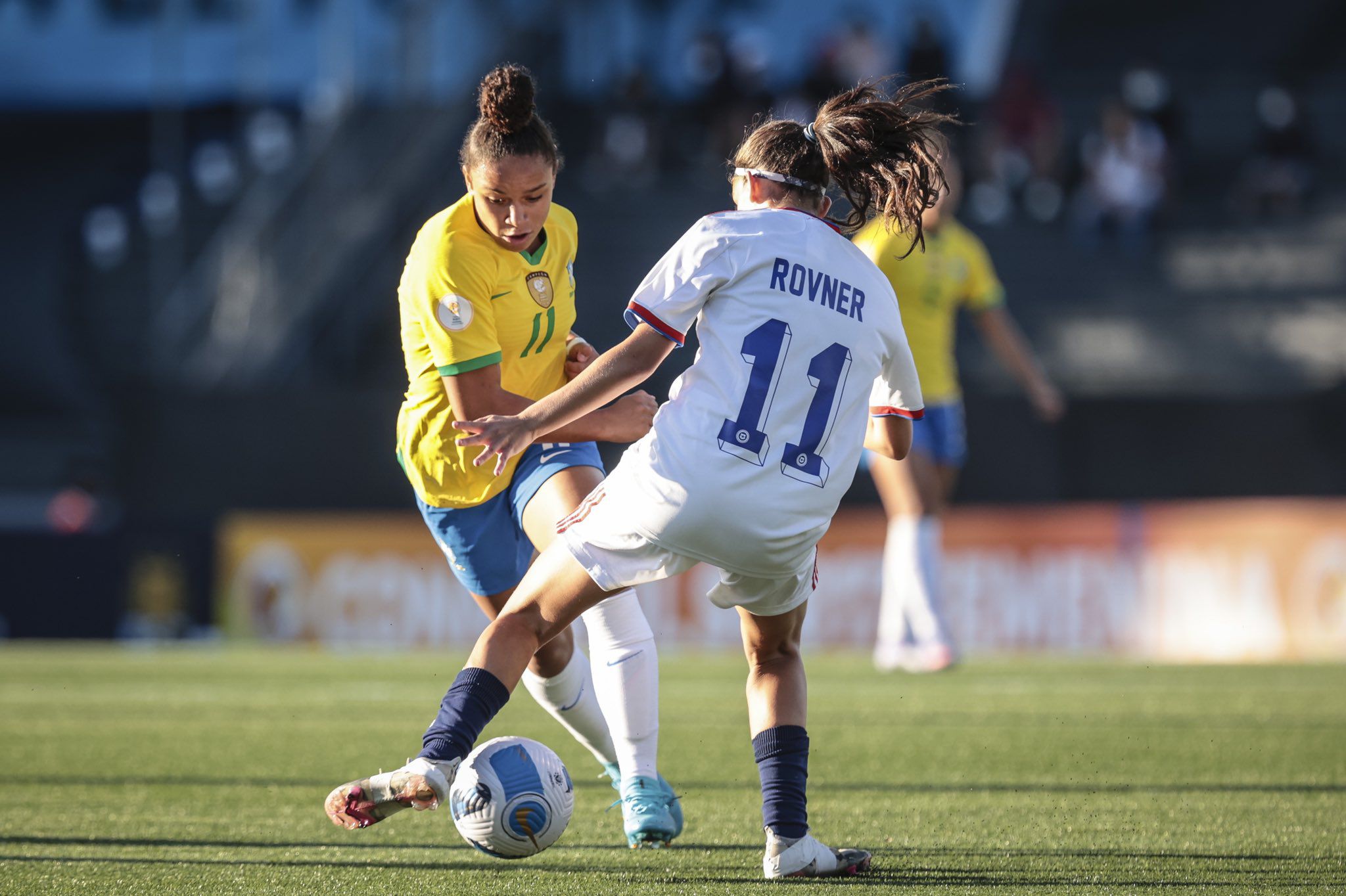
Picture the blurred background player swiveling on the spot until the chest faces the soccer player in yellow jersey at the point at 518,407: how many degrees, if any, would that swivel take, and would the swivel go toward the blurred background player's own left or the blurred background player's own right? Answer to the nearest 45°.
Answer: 0° — they already face them

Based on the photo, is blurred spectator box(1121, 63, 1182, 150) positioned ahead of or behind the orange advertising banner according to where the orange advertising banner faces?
behind

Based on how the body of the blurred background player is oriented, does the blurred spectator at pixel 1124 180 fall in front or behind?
behind

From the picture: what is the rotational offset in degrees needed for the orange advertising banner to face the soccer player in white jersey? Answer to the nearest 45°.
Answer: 0° — it already faces them

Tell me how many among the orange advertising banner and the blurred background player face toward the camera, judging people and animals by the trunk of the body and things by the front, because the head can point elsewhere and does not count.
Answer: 2

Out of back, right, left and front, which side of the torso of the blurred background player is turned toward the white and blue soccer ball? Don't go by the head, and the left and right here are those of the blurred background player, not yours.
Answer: front

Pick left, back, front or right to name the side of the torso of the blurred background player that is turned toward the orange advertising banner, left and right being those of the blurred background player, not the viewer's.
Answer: back

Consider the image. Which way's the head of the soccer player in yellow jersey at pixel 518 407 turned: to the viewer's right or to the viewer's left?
to the viewer's right

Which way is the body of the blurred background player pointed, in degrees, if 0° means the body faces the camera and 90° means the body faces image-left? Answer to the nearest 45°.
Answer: approximately 0°

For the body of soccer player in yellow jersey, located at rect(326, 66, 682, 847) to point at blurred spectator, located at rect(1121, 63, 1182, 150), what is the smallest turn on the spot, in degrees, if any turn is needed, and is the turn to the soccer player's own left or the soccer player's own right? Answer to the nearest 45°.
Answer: approximately 90° to the soccer player's own left

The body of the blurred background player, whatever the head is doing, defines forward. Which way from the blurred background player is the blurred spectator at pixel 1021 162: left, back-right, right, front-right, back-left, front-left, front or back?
back

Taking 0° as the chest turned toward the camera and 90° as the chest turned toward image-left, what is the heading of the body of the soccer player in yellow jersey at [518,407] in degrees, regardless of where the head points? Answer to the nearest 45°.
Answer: approximately 315°

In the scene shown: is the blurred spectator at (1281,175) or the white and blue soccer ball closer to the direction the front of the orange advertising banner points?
the white and blue soccer ball
